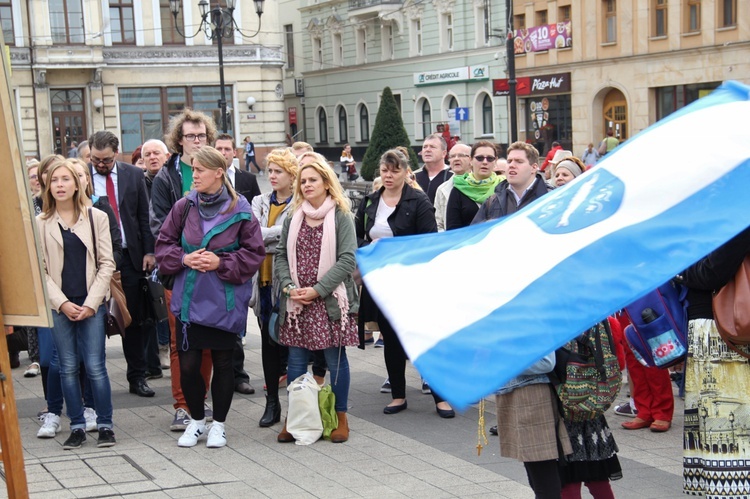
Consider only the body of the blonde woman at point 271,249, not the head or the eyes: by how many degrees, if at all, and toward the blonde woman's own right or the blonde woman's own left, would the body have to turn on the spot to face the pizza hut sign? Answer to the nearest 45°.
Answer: approximately 135° to the blonde woman's own right

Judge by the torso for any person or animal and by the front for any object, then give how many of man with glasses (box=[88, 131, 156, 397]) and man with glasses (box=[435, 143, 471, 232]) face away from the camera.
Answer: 0

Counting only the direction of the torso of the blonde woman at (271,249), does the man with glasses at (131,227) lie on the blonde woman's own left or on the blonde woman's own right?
on the blonde woman's own right

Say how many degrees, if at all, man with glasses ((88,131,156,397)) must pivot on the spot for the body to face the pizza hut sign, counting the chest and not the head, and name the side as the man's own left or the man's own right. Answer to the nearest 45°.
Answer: approximately 135° to the man's own left

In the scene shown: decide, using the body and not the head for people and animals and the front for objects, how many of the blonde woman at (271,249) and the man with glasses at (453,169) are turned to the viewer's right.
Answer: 0

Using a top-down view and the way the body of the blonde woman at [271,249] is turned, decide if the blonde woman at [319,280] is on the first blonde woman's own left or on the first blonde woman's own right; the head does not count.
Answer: on the first blonde woman's own left

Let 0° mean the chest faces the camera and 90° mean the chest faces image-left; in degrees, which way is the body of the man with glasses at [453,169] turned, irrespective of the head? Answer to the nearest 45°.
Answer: approximately 45°

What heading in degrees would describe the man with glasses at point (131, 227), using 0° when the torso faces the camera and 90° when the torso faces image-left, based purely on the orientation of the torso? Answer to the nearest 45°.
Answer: approximately 0°

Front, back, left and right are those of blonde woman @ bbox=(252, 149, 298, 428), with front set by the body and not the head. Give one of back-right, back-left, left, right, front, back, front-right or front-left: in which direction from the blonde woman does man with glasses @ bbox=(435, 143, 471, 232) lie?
back

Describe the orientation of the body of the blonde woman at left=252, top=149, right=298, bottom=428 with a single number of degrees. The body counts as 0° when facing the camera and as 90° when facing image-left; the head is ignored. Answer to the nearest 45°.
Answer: approximately 45°

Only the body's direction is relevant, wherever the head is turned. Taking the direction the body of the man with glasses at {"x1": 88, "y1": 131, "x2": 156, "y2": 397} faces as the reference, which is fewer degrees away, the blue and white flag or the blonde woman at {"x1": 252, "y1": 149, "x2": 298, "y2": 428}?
the blue and white flag

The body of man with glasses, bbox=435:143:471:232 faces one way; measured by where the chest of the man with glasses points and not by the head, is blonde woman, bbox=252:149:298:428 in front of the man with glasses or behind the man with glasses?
in front

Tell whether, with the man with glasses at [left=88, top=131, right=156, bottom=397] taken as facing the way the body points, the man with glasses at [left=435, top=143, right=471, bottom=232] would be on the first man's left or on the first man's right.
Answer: on the first man's left
